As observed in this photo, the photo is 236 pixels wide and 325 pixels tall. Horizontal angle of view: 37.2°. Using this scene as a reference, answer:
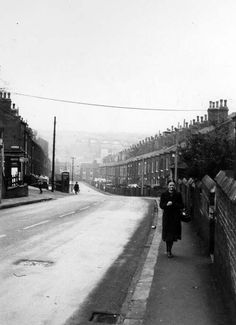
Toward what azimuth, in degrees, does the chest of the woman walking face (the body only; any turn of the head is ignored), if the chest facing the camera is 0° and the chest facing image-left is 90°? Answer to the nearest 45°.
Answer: approximately 0°
